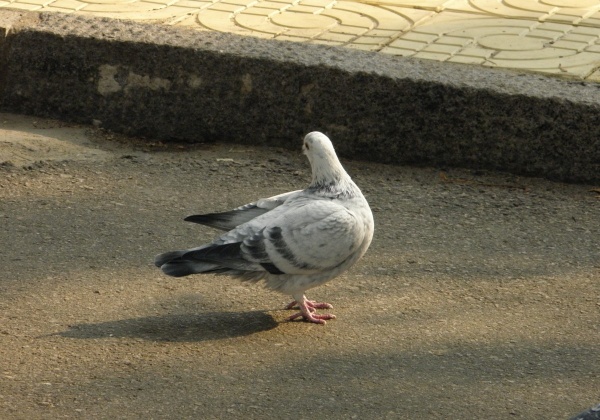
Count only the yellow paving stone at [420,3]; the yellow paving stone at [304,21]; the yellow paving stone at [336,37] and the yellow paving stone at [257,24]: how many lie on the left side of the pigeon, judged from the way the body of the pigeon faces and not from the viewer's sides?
4

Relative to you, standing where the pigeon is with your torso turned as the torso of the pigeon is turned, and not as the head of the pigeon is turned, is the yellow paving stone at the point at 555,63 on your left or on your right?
on your left

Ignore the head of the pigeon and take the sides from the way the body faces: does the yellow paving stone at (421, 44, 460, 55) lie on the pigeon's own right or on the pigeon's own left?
on the pigeon's own left

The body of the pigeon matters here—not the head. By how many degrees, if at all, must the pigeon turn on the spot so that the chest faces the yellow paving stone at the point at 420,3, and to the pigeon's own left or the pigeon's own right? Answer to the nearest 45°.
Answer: approximately 90° to the pigeon's own left

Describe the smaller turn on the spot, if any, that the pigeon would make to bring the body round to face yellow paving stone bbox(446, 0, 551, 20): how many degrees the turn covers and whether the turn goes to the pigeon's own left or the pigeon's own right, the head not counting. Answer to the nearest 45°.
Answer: approximately 90° to the pigeon's own left

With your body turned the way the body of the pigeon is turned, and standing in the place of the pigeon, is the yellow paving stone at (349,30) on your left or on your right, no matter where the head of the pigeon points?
on your left

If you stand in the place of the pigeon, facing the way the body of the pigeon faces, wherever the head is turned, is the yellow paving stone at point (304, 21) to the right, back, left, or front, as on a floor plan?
left

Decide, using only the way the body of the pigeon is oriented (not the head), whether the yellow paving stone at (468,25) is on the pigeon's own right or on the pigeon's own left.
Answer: on the pigeon's own left

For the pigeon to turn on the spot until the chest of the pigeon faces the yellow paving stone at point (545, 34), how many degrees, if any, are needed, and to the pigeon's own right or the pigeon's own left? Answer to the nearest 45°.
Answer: approximately 45° to the pigeon's own left

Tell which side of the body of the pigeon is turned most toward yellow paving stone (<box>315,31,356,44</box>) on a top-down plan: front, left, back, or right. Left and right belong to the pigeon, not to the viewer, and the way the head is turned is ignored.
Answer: left
